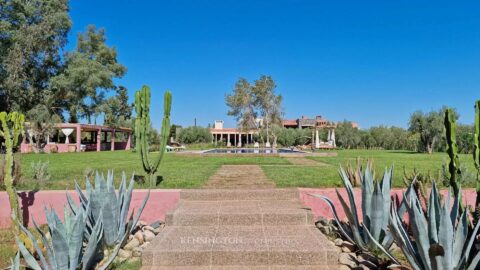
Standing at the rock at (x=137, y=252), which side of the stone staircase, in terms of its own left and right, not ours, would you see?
right

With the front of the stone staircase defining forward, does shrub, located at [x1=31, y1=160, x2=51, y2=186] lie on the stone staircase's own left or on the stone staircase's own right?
on the stone staircase's own right

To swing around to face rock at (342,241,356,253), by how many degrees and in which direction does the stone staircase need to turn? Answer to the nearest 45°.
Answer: approximately 90° to its left

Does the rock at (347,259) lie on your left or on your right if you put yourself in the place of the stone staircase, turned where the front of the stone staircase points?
on your left

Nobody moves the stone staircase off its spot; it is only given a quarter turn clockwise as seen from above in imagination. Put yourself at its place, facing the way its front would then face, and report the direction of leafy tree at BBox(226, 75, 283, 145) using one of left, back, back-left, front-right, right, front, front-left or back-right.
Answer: right

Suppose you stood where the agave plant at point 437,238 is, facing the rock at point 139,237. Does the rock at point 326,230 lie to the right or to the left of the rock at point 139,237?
right

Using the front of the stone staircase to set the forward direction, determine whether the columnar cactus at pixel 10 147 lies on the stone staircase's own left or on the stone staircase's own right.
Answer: on the stone staircase's own right

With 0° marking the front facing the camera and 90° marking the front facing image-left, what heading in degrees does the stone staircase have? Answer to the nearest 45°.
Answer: approximately 0°

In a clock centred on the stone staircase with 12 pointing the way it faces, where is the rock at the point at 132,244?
The rock is roughly at 3 o'clock from the stone staircase.

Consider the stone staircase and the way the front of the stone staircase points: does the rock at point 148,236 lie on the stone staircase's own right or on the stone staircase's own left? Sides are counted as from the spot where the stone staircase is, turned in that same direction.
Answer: on the stone staircase's own right

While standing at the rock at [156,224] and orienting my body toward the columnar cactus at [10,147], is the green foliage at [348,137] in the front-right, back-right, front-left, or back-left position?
back-right

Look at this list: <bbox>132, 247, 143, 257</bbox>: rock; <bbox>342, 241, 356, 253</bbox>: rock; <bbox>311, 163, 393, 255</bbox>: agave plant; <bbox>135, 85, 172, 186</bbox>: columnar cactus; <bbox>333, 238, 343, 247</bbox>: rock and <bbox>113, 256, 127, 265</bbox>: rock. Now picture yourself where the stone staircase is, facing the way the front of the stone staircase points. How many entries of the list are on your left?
3

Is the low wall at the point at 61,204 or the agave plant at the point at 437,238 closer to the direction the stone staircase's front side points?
the agave plant

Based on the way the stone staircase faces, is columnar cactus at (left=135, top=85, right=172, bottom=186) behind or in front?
behind

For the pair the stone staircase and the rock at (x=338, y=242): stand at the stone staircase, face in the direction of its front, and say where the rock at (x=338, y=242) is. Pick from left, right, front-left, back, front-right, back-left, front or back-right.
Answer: left
